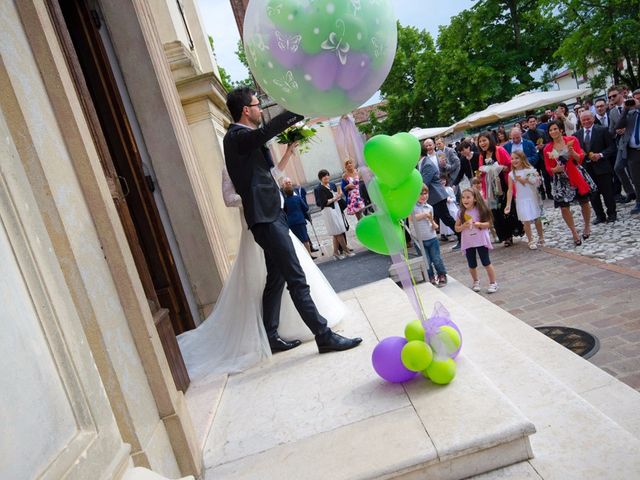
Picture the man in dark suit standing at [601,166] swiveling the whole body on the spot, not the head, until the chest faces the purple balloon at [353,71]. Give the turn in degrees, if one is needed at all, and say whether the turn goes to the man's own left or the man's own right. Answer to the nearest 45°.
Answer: approximately 45° to the man's own left

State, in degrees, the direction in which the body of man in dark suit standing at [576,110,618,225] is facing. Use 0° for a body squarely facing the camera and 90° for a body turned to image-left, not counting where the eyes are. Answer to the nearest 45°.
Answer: approximately 45°

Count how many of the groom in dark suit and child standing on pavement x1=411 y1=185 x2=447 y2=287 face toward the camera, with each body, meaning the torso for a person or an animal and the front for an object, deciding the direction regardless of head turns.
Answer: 1

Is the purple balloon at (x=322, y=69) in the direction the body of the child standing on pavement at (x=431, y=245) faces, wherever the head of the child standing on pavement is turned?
yes

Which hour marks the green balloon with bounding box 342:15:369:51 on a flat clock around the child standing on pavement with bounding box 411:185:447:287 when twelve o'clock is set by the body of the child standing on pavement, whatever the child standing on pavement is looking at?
The green balloon is roughly at 12 o'clock from the child standing on pavement.

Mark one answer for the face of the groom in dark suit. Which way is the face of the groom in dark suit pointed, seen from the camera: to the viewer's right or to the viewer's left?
to the viewer's right

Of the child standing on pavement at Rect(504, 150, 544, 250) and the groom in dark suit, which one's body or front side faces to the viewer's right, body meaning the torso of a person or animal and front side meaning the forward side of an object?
the groom in dark suit

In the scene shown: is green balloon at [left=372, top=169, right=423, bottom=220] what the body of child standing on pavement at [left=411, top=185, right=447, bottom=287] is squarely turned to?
yes

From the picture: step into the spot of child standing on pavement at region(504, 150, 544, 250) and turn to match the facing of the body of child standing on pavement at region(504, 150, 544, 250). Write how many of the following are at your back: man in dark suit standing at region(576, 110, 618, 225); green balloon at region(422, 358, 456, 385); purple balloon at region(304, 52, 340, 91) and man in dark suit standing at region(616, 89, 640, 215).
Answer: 2

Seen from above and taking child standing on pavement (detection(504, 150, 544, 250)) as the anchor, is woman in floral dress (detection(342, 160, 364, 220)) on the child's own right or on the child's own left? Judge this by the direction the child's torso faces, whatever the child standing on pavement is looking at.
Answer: on the child's own right

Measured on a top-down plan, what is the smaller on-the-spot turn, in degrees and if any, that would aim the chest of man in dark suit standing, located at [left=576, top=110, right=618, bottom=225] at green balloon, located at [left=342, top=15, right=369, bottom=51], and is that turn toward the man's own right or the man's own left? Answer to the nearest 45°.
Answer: approximately 45° to the man's own left
